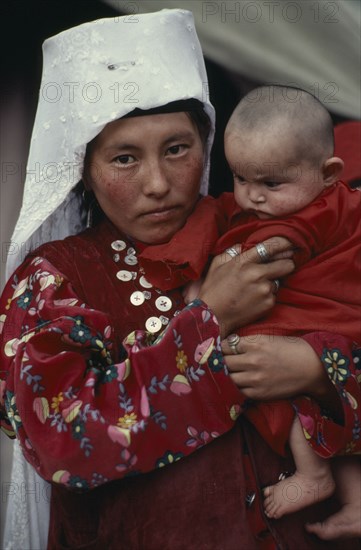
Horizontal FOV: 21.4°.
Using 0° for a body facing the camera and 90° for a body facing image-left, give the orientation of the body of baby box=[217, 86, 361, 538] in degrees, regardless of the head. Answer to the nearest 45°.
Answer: approximately 45°

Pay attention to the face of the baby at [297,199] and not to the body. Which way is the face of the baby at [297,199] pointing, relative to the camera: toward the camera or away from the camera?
toward the camera

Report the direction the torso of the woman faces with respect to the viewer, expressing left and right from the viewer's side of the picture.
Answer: facing the viewer and to the right of the viewer
